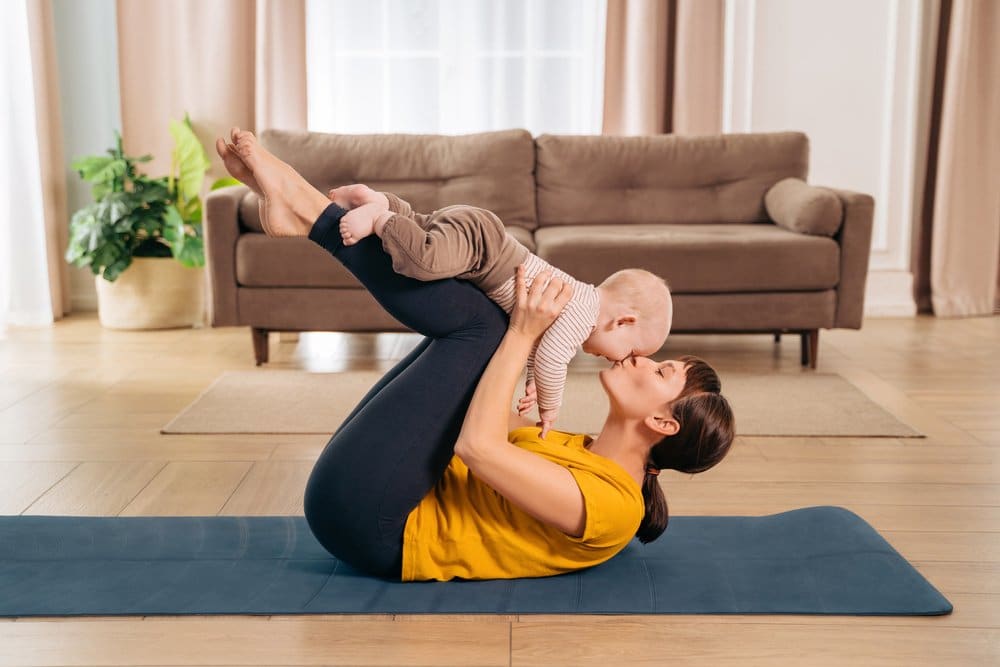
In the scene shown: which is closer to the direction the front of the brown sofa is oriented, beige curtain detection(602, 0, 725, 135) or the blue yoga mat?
the blue yoga mat

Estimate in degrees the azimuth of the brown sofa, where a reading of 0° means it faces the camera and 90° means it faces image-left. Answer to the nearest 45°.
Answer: approximately 0°

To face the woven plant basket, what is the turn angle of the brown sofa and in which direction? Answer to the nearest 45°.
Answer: approximately 90° to its right

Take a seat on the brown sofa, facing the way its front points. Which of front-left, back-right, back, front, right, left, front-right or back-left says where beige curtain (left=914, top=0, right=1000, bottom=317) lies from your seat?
back-left

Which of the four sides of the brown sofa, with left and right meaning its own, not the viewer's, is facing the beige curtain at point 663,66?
back

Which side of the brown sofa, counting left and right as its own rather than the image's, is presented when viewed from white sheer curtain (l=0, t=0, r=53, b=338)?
right

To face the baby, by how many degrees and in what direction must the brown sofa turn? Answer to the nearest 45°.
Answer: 0° — it already faces them

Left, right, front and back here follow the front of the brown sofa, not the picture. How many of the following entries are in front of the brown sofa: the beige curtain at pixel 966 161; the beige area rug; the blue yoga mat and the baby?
3

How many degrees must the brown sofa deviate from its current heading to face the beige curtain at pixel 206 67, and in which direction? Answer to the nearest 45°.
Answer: approximately 135° to its right

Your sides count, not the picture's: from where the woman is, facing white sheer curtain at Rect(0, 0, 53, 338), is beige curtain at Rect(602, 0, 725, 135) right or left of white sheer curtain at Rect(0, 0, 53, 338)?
right
